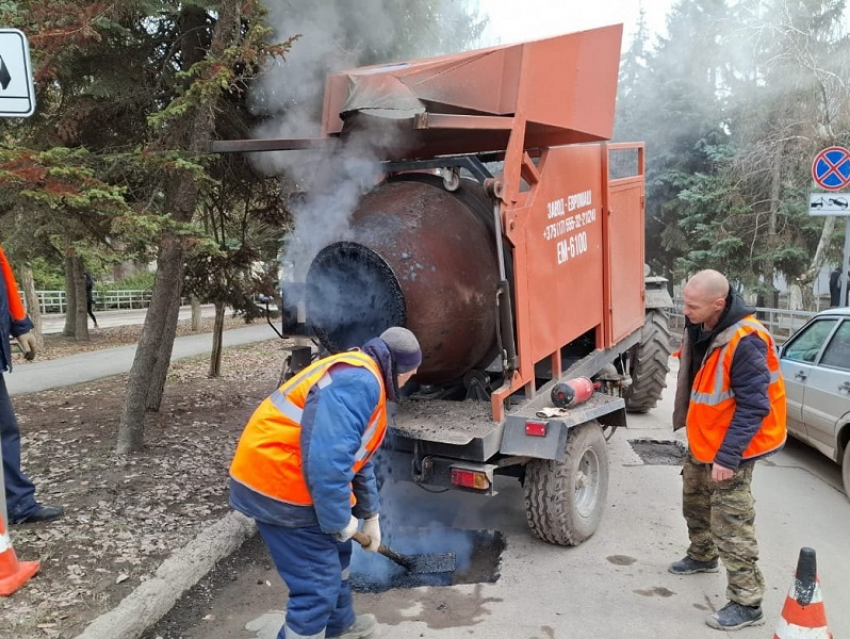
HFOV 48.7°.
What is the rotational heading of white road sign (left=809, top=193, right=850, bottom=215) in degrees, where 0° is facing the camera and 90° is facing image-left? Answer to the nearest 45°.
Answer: approximately 0°

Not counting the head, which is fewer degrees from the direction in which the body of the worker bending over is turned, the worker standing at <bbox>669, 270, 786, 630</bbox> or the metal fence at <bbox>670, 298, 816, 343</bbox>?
the worker standing

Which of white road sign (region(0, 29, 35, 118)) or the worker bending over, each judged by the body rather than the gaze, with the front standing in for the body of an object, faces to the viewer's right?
the worker bending over

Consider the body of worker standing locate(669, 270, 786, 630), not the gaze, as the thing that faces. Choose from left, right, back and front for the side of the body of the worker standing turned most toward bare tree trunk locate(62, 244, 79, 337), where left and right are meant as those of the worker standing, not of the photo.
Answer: right

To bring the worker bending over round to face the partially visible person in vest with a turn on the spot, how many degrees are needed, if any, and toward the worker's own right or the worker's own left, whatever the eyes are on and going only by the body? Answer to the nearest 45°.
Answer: approximately 135° to the worker's own left

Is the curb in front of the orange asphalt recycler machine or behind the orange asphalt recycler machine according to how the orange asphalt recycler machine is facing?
behind

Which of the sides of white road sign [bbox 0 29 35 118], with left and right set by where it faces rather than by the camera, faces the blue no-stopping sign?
left

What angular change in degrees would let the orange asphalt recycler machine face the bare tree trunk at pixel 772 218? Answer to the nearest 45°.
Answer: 0° — it already faces it

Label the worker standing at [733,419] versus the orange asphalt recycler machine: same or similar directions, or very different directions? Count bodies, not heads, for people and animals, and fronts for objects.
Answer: very different directions

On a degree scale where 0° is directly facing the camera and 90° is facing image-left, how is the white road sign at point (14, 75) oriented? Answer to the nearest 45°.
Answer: approximately 0°

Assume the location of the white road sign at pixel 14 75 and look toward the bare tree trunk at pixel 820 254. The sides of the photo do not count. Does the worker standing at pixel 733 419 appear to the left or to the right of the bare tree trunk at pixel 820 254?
right

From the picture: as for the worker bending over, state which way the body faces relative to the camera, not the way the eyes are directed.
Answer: to the viewer's right
